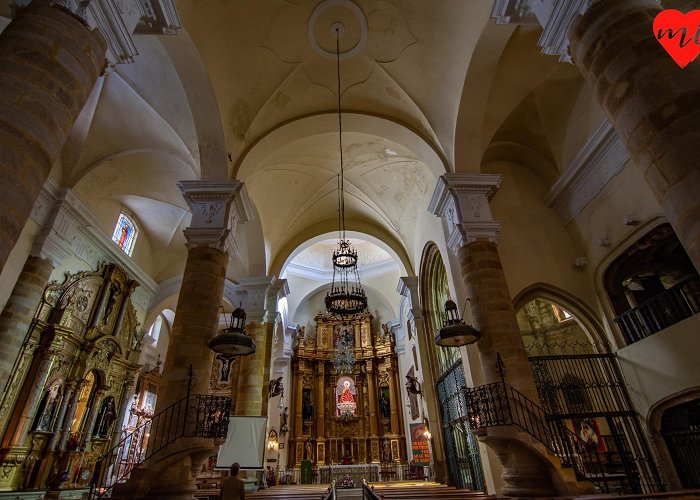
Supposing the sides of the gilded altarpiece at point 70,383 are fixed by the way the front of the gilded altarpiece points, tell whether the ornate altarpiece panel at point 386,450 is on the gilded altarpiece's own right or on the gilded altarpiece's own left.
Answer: on the gilded altarpiece's own left

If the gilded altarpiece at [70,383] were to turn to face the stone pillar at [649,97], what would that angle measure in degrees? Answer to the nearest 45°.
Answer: approximately 45° to its right

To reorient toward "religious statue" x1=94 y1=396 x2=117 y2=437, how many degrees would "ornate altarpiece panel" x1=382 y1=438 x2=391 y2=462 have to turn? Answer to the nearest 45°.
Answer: approximately 45° to its right

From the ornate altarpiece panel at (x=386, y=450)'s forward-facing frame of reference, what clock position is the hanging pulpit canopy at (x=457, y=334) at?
The hanging pulpit canopy is roughly at 12 o'clock from the ornate altarpiece panel.

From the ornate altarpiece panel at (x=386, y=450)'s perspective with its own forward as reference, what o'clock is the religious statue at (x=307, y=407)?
the religious statue at (x=307, y=407) is roughly at 3 o'clock from the ornate altarpiece panel at (x=386, y=450).

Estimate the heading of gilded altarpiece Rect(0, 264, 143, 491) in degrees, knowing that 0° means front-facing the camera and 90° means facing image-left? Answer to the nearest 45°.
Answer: approximately 315°

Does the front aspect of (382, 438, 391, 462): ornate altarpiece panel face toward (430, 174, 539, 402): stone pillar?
yes

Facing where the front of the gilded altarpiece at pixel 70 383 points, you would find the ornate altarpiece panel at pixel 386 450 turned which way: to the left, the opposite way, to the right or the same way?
to the right

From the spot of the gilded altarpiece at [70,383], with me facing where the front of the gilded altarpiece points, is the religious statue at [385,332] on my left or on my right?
on my left

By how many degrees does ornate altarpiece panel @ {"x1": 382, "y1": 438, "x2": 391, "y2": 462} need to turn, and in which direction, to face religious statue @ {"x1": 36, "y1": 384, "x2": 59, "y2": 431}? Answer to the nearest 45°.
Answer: approximately 45° to its right

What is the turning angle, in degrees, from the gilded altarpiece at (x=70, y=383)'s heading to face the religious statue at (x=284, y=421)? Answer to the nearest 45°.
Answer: approximately 90° to its left

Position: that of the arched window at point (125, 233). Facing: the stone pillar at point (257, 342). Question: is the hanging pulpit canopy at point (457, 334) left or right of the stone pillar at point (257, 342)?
right
